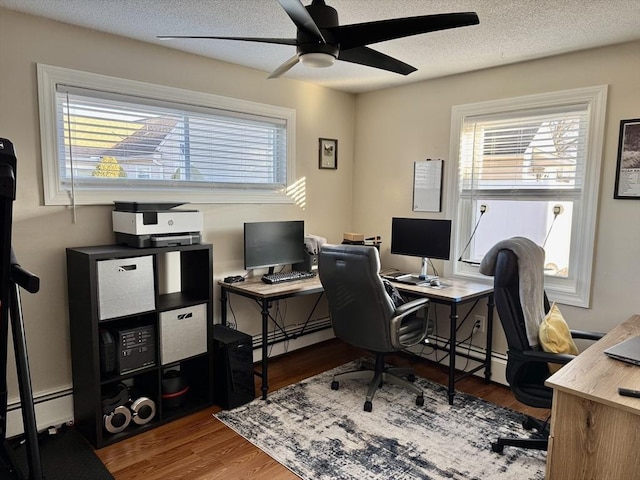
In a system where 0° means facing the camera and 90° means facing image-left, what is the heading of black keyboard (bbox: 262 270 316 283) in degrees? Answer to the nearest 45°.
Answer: approximately 315°

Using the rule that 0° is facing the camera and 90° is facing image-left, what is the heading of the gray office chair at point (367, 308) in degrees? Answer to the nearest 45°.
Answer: approximately 225°

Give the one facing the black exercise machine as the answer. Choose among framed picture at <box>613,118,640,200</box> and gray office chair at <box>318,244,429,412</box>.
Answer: the framed picture

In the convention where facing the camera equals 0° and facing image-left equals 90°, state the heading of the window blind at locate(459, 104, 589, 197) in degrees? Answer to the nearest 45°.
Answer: approximately 45°

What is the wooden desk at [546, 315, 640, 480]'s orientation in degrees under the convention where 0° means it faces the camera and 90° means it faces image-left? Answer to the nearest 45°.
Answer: approximately 135°

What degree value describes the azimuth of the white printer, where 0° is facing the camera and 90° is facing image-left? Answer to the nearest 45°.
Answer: approximately 315°

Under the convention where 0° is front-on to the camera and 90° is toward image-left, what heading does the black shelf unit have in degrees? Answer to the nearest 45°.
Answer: approximately 315°

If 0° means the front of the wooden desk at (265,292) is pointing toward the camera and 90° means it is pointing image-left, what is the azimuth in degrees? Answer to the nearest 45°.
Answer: approximately 315°

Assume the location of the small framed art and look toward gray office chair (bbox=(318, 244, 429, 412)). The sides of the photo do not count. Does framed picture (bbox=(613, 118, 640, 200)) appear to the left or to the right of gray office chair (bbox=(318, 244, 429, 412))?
left
